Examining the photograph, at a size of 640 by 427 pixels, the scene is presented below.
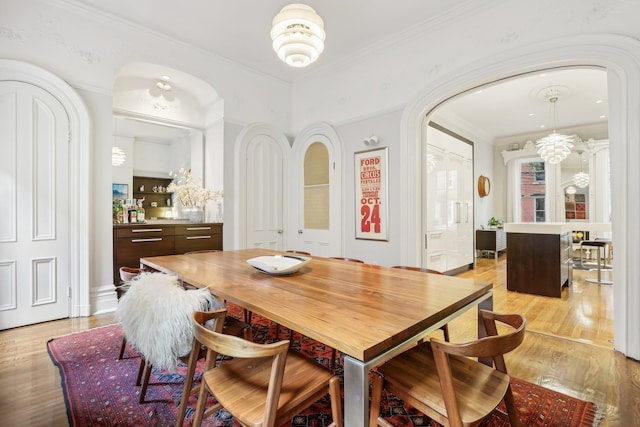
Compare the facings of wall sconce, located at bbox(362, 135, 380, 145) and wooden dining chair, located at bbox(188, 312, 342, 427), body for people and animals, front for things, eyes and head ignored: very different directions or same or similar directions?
very different directions

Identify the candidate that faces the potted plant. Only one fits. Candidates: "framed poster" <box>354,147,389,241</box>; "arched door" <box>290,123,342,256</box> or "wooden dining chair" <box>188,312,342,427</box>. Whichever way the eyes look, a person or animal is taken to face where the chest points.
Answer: the wooden dining chair

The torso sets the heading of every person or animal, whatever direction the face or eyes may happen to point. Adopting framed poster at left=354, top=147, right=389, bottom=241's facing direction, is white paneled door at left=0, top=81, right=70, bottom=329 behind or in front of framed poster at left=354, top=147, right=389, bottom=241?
in front

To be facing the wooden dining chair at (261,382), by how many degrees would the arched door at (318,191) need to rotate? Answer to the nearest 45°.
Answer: approximately 45° to its left

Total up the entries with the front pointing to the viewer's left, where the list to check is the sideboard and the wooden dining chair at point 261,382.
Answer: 0

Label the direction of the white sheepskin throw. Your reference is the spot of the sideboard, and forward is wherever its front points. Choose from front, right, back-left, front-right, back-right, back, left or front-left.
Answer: front-right

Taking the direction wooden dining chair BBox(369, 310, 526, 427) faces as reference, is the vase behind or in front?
in front

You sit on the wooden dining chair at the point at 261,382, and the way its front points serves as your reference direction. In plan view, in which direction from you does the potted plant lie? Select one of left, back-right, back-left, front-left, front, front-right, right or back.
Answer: front

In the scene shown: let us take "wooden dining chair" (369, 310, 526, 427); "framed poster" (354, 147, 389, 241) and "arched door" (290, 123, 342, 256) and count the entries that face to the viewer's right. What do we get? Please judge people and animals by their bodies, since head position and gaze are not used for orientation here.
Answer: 0

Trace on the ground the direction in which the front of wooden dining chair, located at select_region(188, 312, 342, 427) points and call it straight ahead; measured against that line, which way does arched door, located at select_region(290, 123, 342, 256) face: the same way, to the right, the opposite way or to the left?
the opposite way

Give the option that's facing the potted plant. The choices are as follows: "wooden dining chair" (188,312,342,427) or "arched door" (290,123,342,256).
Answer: the wooden dining chair

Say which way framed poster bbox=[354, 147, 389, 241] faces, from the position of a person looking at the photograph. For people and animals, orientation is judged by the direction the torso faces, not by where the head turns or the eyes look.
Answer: facing the viewer and to the left of the viewer

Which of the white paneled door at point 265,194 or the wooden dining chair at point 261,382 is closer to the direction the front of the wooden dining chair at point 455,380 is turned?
the white paneled door

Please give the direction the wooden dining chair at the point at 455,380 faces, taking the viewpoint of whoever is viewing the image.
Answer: facing away from the viewer and to the left of the viewer

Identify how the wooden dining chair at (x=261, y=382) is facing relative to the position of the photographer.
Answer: facing away from the viewer and to the right of the viewer

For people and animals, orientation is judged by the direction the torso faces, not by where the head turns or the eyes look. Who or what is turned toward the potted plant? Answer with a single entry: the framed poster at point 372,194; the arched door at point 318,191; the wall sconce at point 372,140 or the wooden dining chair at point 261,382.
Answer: the wooden dining chair

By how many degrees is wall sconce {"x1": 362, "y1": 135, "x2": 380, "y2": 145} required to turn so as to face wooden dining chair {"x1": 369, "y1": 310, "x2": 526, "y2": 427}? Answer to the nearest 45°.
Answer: approximately 45° to its left
